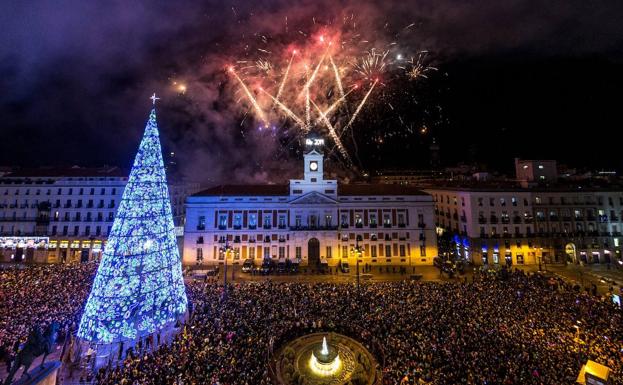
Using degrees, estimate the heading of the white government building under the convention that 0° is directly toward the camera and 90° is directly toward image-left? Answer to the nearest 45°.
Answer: approximately 0°

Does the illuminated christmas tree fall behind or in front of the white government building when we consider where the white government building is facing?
in front

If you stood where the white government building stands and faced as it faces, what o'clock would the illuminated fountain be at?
The illuminated fountain is roughly at 12 o'clock from the white government building.

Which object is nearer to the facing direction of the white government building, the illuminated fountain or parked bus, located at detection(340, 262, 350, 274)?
the illuminated fountain

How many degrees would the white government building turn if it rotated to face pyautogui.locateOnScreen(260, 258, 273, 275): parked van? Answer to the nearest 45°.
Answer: approximately 45° to its right
